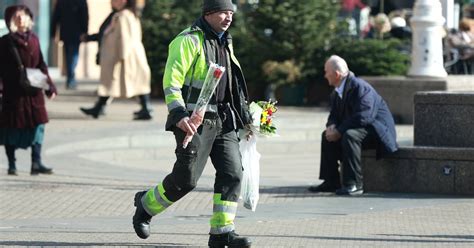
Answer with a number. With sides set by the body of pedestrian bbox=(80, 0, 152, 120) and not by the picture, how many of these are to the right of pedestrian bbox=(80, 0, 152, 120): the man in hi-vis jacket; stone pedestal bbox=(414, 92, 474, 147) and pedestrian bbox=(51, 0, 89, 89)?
1

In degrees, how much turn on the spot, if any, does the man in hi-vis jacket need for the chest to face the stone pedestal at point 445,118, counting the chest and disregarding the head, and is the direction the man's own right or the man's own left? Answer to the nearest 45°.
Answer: approximately 90° to the man's own left

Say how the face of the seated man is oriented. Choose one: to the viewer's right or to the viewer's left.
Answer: to the viewer's left

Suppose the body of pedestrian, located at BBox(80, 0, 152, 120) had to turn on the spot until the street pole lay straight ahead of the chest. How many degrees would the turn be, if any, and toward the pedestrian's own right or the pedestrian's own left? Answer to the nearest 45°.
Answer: approximately 180°

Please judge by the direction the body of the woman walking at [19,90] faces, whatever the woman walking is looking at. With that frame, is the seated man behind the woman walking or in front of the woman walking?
in front

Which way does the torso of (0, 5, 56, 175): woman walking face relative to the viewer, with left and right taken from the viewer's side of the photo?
facing the viewer and to the right of the viewer

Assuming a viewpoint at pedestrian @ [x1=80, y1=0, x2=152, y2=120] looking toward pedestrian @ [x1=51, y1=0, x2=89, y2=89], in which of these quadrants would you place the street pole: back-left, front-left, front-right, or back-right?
back-right
